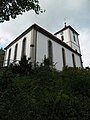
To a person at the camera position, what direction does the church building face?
facing away from the viewer and to the right of the viewer
